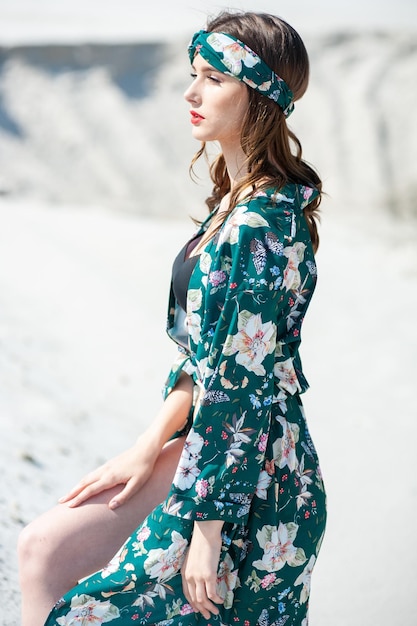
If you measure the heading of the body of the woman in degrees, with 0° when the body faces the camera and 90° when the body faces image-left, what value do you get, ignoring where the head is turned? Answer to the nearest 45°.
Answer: approximately 90°

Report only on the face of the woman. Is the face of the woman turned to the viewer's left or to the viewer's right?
to the viewer's left
